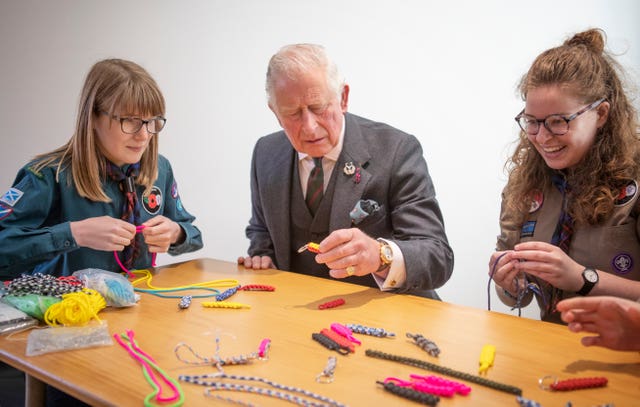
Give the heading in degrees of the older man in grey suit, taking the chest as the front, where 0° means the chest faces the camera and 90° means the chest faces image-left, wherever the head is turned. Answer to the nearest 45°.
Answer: approximately 45°

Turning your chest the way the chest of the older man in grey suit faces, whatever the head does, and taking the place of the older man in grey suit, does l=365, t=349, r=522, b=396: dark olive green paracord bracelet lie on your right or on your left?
on your left

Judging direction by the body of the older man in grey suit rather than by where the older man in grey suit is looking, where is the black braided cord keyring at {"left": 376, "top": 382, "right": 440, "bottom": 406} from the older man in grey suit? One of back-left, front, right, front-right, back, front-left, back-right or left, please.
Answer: front-left

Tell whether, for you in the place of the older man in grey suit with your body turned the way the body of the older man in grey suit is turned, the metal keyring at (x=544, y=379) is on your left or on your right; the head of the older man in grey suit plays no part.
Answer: on your left

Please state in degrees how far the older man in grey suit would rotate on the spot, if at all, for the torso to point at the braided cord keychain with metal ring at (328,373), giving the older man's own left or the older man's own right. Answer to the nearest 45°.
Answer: approximately 45° to the older man's own left
